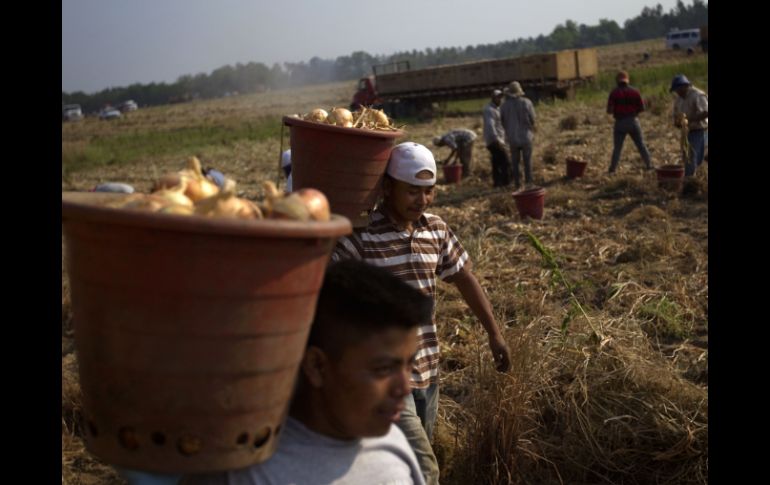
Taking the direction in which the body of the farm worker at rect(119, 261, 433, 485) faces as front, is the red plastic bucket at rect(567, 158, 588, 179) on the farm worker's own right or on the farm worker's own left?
on the farm worker's own left

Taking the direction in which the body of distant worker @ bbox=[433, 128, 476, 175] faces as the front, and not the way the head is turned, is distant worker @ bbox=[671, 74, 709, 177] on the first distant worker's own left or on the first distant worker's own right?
on the first distant worker's own left

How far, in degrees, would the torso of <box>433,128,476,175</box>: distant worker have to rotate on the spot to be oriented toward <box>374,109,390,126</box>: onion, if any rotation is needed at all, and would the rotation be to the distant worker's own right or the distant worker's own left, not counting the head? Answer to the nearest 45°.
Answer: approximately 90° to the distant worker's own left

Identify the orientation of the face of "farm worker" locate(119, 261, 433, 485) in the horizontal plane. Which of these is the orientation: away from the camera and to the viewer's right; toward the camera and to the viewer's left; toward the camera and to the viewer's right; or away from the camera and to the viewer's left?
toward the camera and to the viewer's right

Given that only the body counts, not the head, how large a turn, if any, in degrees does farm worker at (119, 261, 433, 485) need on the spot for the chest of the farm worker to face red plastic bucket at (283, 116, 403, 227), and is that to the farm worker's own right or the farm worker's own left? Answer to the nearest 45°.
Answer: approximately 135° to the farm worker's own left

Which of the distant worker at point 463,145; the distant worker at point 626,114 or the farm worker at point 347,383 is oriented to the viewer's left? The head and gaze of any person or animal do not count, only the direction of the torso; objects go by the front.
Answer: the distant worker at point 463,145

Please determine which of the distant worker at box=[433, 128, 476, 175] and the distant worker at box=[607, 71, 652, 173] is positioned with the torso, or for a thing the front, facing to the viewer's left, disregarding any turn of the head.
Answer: the distant worker at box=[433, 128, 476, 175]

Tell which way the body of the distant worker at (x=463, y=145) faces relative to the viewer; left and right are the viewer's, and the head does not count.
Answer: facing to the left of the viewer
